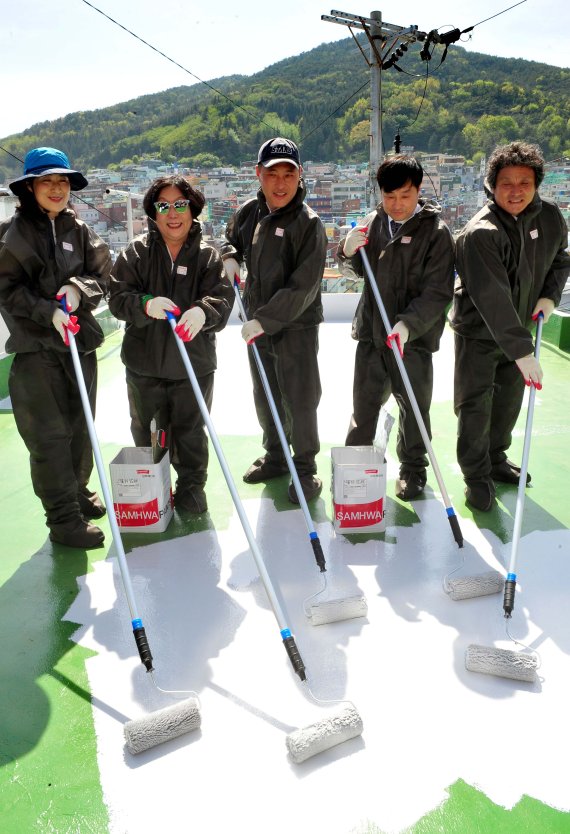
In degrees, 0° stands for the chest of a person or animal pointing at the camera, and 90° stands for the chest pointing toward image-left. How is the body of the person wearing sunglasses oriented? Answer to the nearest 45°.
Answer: approximately 0°

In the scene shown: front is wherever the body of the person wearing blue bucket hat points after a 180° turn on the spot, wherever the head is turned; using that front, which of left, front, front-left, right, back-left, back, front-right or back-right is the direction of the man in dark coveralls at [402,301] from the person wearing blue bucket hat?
back-right

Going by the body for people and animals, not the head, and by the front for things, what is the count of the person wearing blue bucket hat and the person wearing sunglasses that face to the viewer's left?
0

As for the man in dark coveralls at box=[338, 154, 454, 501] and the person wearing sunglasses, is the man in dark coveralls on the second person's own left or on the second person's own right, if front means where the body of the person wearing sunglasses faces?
on the second person's own left

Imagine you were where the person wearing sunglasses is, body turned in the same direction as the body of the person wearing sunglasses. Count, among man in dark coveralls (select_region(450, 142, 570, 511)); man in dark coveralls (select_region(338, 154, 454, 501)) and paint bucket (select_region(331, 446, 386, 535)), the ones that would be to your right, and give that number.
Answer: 0

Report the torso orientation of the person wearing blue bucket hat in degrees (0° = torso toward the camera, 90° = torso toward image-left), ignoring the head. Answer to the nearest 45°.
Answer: approximately 315°

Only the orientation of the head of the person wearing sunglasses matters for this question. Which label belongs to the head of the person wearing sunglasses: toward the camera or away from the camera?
toward the camera

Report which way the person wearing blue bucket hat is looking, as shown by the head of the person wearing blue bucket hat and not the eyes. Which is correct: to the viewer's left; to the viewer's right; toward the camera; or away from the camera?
toward the camera

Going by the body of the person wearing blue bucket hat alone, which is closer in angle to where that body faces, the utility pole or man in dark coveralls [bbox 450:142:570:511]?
the man in dark coveralls

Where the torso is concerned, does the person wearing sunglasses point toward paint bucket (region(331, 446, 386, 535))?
no
